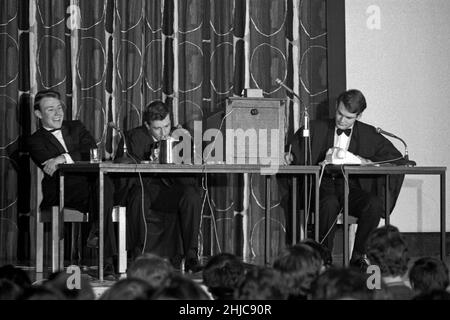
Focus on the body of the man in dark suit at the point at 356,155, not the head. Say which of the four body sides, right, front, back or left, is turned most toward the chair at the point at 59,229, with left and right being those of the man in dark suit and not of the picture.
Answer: right

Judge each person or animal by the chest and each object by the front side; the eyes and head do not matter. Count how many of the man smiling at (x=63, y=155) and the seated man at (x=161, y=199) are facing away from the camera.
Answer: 0

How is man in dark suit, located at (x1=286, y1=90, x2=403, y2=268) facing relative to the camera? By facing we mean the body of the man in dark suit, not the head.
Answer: toward the camera

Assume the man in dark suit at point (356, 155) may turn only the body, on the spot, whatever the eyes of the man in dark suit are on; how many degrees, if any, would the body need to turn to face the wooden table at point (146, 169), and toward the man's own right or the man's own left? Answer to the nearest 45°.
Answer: approximately 45° to the man's own right

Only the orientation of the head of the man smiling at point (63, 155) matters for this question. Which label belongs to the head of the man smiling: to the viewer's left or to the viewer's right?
to the viewer's right

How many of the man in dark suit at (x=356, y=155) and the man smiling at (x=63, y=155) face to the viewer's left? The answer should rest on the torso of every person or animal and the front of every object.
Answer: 0

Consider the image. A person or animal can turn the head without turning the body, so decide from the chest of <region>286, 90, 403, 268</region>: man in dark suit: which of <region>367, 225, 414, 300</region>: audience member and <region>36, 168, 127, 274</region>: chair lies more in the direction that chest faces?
the audience member

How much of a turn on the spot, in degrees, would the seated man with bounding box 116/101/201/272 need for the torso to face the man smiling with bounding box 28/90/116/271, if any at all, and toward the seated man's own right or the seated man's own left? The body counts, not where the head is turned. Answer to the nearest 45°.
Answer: approximately 135° to the seated man's own right

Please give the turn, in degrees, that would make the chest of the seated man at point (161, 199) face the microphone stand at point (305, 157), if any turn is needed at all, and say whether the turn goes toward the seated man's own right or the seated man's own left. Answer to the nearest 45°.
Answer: approximately 45° to the seated man's own left

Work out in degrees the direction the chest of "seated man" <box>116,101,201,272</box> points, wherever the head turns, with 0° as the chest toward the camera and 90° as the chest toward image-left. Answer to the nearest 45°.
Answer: approximately 315°
